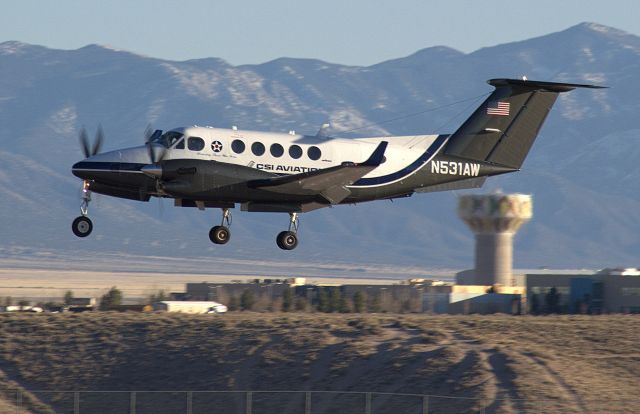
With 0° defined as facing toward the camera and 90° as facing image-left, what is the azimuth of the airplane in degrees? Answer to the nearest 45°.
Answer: approximately 90°
